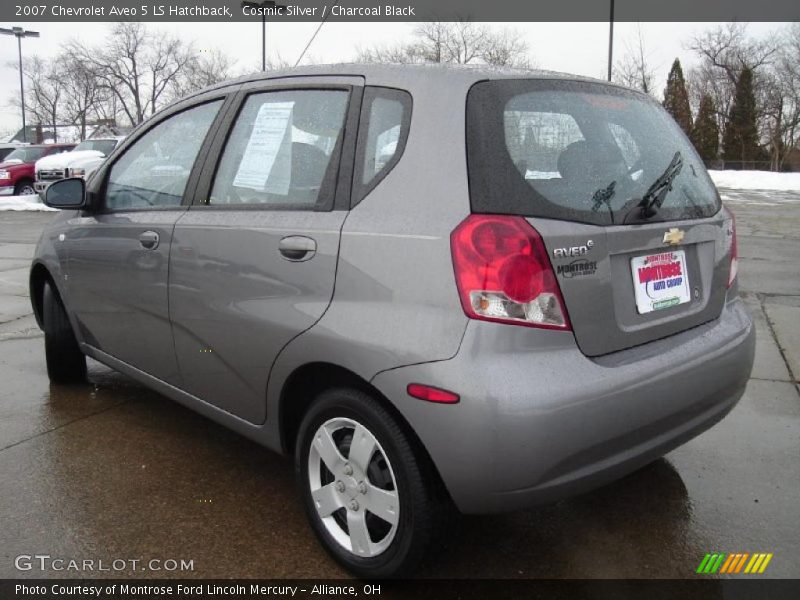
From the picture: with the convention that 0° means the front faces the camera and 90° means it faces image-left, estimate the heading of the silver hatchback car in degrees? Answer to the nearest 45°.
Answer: approximately 135°

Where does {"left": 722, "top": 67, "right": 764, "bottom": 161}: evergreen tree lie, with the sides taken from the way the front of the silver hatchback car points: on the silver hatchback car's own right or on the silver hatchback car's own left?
on the silver hatchback car's own right

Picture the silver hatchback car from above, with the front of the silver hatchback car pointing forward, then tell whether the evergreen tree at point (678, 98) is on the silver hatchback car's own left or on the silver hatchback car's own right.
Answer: on the silver hatchback car's own right

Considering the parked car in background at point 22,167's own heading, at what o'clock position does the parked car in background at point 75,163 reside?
the parked car in background at point 75,163 is roughly at 10 o'clock from the parked car in background at point 22,167.

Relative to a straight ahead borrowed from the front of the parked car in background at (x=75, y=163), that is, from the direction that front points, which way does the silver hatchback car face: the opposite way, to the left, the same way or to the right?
to the right

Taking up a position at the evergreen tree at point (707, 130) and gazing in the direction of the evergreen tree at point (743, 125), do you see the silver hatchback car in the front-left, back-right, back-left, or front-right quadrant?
back-right

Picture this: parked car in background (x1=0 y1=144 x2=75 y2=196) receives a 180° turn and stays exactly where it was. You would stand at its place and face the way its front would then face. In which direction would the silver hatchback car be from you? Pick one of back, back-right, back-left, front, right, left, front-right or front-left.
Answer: back-right

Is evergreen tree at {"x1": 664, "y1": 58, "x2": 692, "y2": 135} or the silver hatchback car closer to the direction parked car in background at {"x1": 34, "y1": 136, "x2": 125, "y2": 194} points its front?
the silver hatchback car
